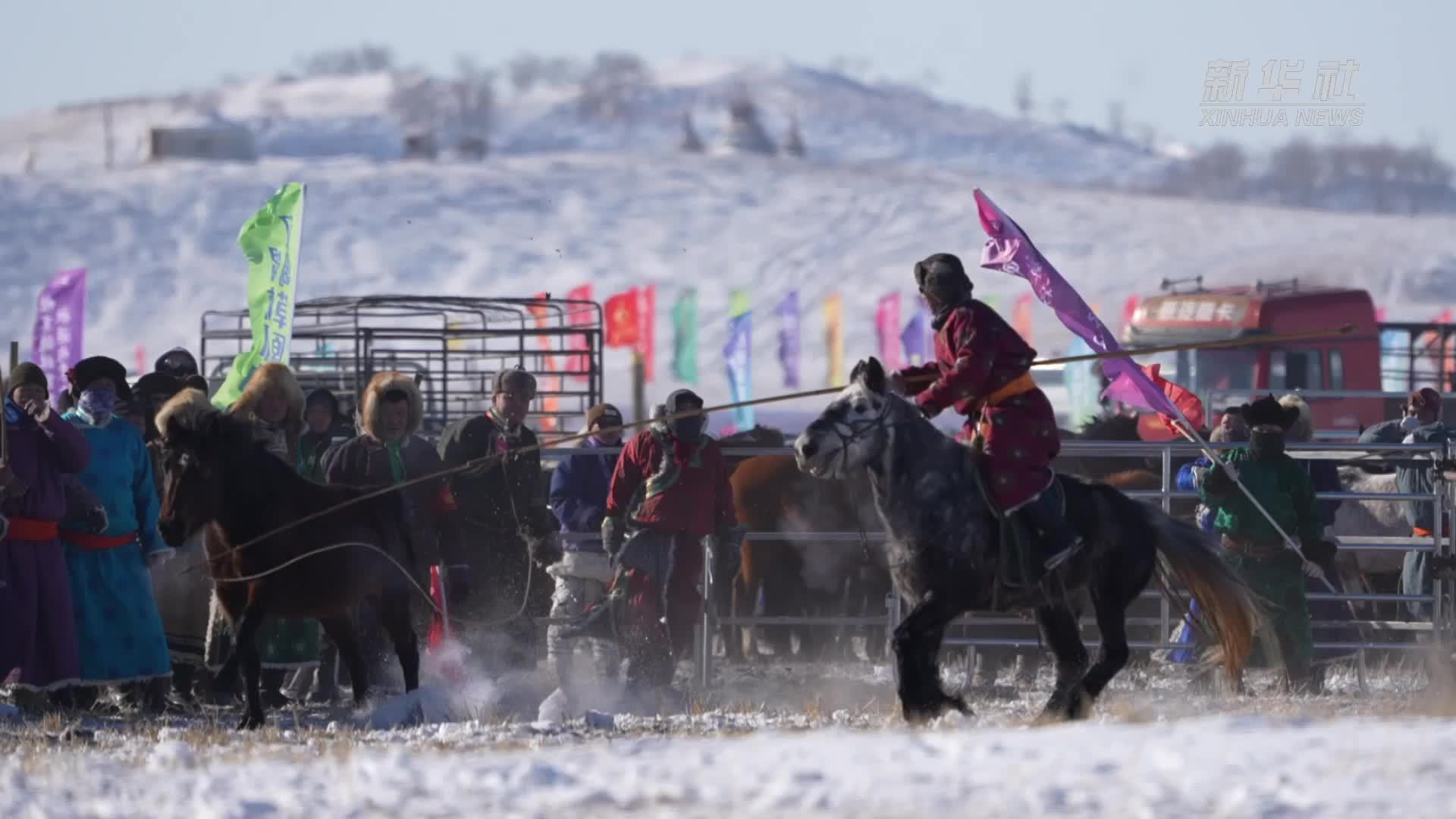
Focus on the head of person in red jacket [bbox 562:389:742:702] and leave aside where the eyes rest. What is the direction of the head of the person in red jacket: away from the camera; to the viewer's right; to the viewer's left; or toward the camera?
toward the camera

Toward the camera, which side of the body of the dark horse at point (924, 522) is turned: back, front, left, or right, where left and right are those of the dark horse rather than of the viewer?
left

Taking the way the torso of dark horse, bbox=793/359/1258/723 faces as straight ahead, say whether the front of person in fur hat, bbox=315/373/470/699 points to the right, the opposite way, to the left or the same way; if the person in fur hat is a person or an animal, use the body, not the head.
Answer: to the left

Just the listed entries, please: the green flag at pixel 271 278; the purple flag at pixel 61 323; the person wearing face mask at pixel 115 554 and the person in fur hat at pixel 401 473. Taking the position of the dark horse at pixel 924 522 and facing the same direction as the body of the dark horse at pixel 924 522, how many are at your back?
0

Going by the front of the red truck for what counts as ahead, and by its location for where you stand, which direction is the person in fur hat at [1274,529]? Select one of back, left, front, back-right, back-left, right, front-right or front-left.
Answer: front-left

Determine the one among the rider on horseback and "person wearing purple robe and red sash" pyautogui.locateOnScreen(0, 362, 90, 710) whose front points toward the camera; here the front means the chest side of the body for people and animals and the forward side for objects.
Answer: the person wearing purple robe and red sash

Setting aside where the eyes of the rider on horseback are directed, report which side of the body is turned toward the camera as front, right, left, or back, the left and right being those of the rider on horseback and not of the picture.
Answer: left

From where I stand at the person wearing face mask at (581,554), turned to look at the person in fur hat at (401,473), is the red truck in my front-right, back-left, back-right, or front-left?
back-right

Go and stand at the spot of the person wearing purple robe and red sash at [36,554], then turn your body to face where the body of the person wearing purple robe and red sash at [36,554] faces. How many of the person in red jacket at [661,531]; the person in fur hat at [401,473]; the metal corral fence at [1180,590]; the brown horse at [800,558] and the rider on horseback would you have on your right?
0

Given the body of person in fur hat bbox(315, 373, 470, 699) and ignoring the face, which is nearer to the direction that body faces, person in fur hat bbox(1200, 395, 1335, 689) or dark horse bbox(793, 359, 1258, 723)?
the dark horse

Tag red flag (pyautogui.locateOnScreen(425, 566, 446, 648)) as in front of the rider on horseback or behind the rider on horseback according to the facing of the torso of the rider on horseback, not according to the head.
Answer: in front

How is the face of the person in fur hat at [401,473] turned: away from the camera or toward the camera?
toward the camera

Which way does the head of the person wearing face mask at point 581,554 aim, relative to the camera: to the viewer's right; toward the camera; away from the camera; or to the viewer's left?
toward the camera

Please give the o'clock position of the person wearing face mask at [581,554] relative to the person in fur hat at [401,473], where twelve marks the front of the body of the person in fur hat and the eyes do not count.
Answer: The person wearing face mask is roughly at 9 o'clock from the person in fur hat.

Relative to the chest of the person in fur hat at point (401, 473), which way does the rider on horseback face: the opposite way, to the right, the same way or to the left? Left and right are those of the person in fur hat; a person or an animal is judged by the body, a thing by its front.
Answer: to the right

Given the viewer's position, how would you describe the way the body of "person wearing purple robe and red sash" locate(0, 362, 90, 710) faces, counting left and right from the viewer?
facing the viewer

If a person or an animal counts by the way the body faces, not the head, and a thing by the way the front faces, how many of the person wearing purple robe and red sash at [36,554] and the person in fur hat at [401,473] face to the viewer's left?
0

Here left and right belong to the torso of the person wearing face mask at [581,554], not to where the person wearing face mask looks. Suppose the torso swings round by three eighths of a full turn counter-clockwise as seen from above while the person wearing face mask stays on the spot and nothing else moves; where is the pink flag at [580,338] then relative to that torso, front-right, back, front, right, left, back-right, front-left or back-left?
front

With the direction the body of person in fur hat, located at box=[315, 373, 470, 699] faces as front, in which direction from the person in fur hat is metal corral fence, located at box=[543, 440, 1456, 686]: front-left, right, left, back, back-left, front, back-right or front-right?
left

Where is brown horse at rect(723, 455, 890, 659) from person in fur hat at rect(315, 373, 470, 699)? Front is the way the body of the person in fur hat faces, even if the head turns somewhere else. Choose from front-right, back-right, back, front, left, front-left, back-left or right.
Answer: back-left

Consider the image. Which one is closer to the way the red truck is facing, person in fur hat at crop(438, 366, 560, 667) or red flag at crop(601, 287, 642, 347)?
the person in fur hat

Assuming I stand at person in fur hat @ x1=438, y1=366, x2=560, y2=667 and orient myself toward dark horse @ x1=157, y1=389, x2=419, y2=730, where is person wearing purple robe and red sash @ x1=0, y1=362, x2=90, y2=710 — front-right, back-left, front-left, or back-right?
front-right
